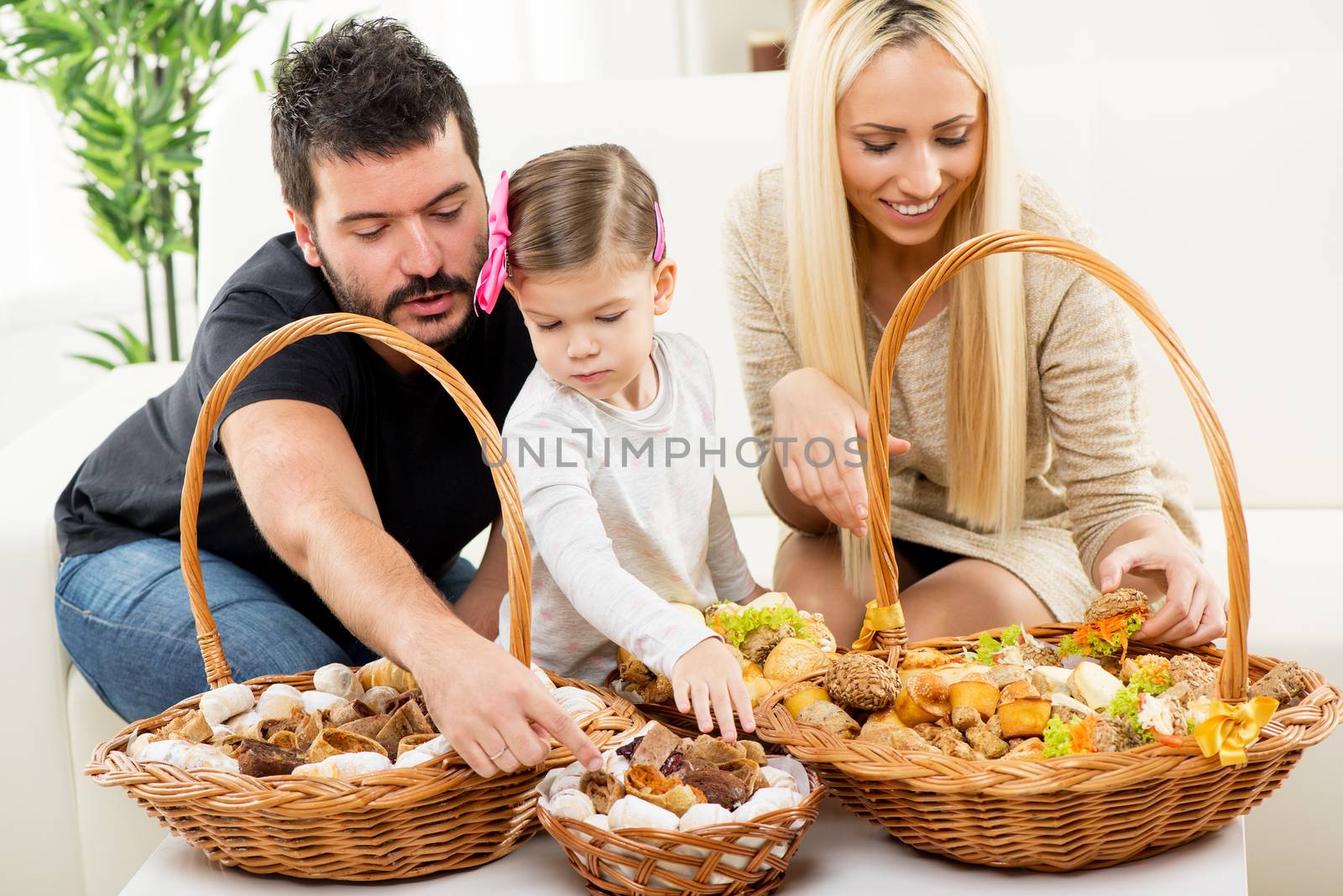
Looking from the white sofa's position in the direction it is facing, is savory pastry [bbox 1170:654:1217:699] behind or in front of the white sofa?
in front

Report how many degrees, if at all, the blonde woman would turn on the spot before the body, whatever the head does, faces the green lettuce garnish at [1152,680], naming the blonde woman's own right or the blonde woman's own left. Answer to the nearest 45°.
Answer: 0° — they already face it

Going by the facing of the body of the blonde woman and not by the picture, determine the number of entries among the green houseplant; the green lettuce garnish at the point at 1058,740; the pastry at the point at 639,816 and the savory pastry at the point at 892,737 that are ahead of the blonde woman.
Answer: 3

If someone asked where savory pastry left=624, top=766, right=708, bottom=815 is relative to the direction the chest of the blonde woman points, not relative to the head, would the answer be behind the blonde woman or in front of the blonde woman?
in front

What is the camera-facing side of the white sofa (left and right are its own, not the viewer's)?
front

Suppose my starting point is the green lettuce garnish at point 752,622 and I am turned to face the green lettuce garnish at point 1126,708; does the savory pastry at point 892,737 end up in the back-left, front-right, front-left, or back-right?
front-right

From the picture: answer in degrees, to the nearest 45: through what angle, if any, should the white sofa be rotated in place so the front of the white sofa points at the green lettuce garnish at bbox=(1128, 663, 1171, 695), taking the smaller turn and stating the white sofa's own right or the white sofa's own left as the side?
0° — it already faces it

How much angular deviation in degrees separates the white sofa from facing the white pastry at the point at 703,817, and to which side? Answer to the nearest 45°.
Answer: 0° — it already faces it

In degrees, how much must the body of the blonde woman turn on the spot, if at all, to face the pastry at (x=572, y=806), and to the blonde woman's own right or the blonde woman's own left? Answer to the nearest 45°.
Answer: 0° — they already face it

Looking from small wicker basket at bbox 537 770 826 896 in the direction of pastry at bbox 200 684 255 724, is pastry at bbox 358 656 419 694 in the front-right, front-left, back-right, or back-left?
front-right

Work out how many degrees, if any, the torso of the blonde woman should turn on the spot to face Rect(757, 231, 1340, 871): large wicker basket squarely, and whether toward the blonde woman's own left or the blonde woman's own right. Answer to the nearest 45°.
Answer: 0° — they already face it

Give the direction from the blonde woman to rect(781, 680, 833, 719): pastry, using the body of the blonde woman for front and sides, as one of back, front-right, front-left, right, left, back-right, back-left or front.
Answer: front

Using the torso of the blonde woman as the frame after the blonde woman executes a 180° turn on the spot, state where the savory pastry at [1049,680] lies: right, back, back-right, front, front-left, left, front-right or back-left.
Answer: back

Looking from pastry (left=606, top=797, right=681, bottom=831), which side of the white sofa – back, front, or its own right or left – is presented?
front

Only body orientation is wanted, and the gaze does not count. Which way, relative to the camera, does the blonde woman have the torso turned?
toward the camera

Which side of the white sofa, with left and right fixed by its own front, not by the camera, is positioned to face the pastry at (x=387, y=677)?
front

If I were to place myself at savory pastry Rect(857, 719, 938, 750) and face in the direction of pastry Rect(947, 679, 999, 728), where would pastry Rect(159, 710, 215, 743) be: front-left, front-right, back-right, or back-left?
back-left
